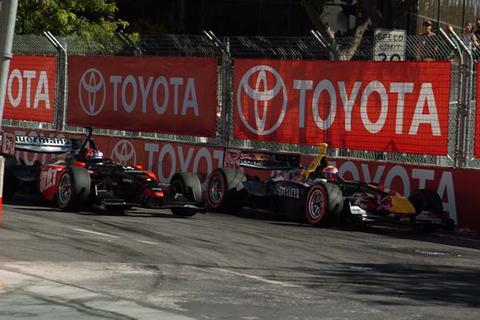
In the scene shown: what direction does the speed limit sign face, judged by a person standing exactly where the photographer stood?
facing the viewer

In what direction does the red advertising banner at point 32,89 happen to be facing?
toward the camera

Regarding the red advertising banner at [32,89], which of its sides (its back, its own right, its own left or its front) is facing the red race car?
front

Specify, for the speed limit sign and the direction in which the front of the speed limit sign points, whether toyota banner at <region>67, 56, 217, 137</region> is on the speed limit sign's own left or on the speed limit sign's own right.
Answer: on the speed limit sign's own right

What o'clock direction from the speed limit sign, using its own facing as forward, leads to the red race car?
The red race car is roughly at 2 o'clock from the speed limit sign.

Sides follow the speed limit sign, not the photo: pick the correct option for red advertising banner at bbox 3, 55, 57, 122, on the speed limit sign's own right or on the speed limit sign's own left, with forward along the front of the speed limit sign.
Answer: on the speed limit sign's own right

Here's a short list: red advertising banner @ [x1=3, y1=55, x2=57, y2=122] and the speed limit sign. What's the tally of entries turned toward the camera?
2

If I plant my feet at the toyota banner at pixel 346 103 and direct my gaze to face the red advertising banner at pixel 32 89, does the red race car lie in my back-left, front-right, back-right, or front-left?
front-left
